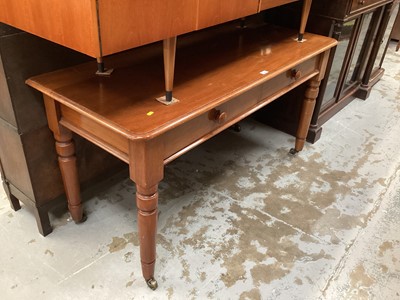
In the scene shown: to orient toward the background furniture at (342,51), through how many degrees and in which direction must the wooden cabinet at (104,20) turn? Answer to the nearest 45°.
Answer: approximately 90° to its left

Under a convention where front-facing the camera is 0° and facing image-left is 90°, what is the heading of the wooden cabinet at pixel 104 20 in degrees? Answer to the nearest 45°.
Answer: approximately 315°
